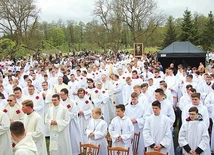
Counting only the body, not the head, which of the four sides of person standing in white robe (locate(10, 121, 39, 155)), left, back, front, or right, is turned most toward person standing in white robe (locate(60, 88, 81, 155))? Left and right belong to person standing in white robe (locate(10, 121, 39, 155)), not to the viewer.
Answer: right

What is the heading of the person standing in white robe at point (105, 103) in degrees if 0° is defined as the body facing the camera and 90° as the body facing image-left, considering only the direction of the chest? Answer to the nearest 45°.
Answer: approximately 45°

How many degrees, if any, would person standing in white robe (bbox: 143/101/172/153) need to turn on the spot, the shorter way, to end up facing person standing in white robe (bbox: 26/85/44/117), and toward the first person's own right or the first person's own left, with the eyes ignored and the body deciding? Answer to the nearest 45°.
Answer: approximately 135° to the first person's own right

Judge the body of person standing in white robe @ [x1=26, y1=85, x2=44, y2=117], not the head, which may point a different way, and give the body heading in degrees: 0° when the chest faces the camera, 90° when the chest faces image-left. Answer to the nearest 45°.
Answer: approximately 45°

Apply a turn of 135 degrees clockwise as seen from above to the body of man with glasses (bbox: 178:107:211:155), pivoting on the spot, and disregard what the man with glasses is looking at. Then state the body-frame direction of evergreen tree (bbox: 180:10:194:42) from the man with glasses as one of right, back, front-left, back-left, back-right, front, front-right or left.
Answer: front-right

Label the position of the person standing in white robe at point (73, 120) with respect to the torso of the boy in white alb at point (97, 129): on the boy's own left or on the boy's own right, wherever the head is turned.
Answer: on the boy's own right

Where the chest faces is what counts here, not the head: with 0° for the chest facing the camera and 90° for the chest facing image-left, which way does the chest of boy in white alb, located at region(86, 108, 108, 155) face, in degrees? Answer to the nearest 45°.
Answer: approximately 45°

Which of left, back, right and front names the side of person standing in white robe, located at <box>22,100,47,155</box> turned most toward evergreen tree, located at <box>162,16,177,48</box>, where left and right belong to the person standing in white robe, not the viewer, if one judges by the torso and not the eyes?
back

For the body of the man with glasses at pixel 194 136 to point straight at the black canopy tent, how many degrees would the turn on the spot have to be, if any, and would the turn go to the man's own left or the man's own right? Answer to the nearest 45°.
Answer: approximately 180°
